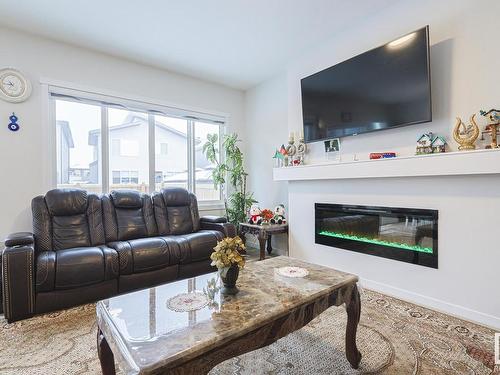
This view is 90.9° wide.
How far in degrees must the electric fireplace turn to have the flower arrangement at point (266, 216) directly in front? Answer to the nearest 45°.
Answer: approximately 45° to its right

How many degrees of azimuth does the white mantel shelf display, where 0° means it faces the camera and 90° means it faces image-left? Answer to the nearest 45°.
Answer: approximately 45°

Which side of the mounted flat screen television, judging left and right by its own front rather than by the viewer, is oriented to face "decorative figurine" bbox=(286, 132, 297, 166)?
right

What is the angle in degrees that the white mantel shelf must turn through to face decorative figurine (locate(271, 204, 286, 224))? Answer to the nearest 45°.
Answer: approximately 90° to its right

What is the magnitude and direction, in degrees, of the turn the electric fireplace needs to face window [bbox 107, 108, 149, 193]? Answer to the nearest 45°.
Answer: approximately 45° to its right
